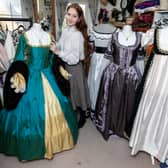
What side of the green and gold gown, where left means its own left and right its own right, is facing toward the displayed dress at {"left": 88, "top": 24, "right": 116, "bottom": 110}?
left

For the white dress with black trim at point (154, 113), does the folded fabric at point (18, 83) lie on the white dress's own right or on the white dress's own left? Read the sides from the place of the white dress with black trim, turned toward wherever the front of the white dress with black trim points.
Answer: on the white dress's own right

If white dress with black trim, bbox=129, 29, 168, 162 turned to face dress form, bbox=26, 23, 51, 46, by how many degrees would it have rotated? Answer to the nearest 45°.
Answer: approximately 90° to its right

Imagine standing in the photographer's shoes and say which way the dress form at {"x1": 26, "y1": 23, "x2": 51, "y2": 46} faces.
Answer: facing the viewer and to the right of the viewer

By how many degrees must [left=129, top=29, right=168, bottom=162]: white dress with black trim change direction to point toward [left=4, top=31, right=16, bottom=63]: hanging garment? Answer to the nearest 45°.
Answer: approximately 90° to its right

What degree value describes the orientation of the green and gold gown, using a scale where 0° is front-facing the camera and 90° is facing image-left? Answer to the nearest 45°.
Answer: approximately 315°

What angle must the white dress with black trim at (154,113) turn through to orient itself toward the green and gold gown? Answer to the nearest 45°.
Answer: approximately 90° to its right

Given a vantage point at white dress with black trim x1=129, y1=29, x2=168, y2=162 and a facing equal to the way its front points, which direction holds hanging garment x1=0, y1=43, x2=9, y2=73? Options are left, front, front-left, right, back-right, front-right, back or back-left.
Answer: right
